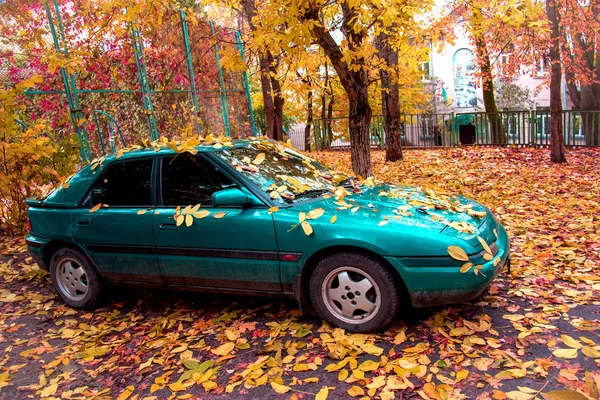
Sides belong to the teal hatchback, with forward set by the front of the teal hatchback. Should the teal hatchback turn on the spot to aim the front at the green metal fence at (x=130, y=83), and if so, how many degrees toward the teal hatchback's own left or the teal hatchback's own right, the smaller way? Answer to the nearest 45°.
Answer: approximately 135° to the teal hatchback's own left

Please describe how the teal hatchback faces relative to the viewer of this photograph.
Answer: facing the viewer and to the right of the viewer

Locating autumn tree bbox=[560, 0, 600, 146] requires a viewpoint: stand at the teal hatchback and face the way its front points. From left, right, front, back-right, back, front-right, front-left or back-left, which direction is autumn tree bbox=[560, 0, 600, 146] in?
left

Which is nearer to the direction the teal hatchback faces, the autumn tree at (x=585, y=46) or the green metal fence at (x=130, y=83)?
the autumn tree

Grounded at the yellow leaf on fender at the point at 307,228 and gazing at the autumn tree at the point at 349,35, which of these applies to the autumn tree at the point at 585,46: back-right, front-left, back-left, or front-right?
front-right

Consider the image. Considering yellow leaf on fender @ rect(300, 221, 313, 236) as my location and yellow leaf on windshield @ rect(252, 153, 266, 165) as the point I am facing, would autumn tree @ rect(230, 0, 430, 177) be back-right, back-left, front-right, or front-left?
front-right
